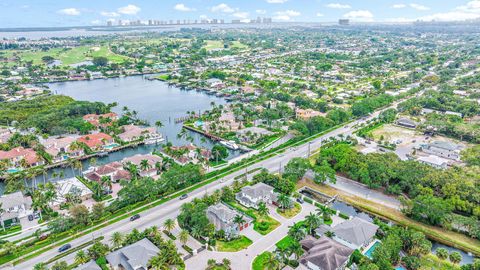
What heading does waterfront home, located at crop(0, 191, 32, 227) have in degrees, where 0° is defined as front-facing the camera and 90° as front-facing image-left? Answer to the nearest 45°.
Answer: approximately 315°

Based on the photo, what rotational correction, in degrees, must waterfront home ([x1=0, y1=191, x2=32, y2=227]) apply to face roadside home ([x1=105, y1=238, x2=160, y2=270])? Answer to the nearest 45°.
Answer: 0° — it already faces it

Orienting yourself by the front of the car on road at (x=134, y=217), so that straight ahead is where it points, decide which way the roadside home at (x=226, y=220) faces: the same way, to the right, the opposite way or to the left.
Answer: to the left
